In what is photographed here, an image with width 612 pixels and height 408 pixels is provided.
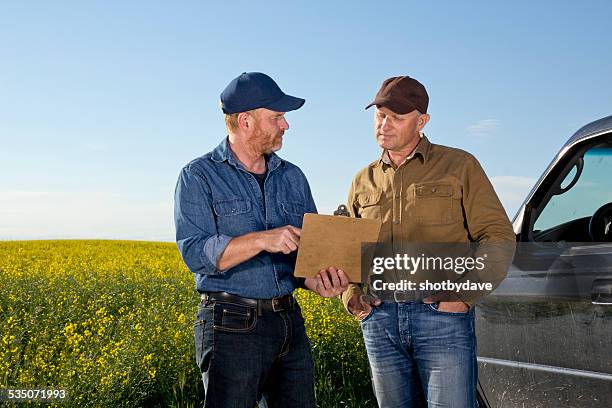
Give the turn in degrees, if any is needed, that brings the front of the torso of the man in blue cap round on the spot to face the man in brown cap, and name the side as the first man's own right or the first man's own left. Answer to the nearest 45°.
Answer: approximately 45° to the first man's own left

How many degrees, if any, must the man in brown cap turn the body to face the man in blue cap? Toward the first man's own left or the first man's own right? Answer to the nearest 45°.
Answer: approximately 45° to the first man's own right

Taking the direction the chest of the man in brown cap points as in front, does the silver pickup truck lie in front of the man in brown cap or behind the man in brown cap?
behind

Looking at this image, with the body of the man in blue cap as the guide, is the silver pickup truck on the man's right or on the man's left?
on the man's left

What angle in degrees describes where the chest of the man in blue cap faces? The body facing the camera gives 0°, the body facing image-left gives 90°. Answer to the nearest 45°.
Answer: approximately 315°

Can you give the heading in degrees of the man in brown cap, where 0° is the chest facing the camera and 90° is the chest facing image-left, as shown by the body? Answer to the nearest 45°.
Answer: approximately 45°

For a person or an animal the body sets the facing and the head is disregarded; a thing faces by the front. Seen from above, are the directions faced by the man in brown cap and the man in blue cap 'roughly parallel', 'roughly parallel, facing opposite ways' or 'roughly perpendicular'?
roughly perpendicular

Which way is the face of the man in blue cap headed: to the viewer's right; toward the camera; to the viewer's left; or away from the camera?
to the viewer's right

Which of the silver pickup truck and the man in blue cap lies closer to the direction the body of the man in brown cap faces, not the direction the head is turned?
the man in blue cap
